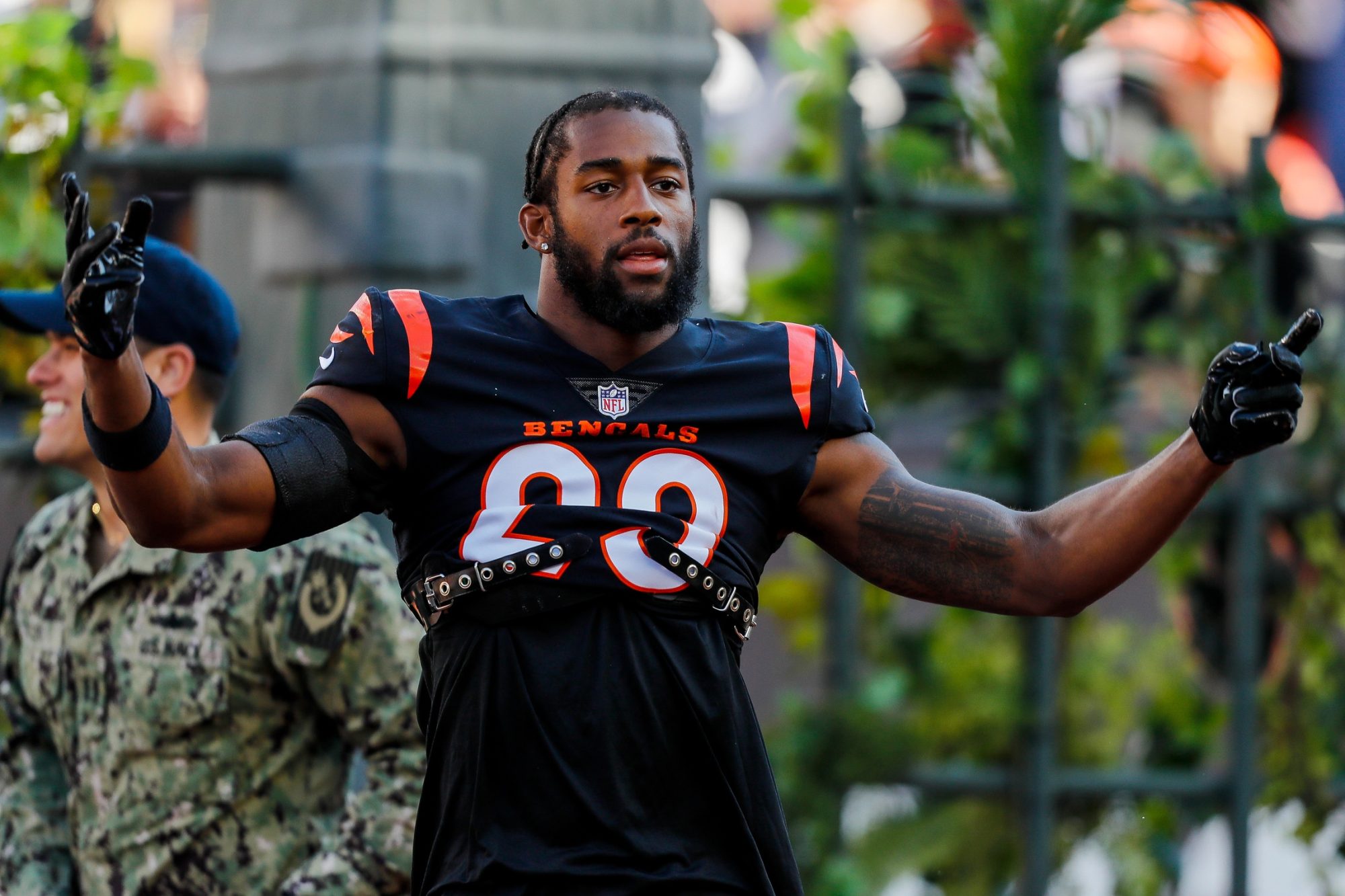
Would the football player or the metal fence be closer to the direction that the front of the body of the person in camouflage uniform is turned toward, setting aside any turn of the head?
the football player

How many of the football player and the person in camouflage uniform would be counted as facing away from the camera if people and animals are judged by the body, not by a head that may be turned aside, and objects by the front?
0

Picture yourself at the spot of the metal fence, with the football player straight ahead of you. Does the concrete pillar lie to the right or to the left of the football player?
right

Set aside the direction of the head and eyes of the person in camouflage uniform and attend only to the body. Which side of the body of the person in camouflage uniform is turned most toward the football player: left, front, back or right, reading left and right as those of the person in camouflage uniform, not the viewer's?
left

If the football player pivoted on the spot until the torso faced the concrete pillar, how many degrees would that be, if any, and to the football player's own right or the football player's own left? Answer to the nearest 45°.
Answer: approximately 180°

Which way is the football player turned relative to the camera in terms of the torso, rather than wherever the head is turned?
toward the camera

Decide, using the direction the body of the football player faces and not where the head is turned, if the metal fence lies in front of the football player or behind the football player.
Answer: behind

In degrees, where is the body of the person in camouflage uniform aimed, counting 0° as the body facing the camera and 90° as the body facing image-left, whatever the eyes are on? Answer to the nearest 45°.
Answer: approximately 45°

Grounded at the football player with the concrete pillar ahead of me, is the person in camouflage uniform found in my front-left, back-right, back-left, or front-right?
front-left

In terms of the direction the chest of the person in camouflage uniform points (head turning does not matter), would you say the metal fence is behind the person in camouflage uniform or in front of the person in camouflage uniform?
behind
